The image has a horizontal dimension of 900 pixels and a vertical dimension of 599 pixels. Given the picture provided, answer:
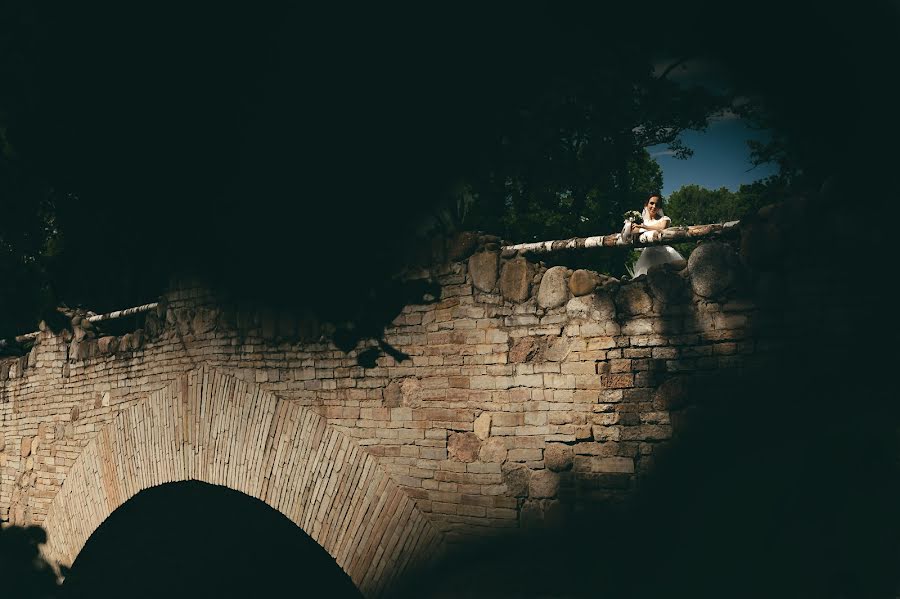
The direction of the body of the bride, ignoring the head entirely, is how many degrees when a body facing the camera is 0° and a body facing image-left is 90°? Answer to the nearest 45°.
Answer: approximately 45°

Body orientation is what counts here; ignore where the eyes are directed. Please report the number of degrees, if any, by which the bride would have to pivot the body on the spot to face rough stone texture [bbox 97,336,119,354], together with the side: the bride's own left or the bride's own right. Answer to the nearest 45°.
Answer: approximately 45° to the bride's own right

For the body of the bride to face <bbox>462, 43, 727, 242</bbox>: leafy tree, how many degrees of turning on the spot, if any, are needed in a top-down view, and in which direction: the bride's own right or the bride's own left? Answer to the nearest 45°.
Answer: approximately 135° to the bride's own right
